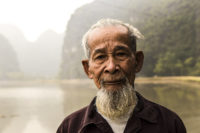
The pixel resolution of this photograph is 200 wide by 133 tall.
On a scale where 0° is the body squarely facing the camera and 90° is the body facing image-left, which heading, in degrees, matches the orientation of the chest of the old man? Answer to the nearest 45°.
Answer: approximately 0°
